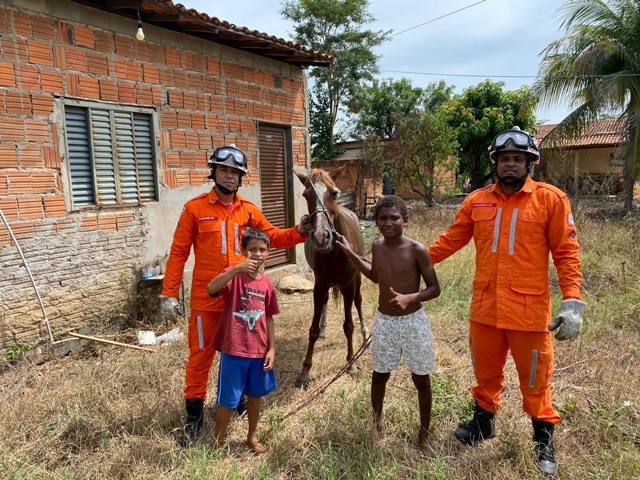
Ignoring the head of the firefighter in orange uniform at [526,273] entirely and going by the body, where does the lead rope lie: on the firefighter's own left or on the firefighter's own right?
on the firefighter's own right

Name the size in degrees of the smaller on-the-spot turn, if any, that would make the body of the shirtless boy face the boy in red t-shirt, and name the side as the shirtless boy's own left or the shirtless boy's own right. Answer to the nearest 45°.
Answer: approximately 90° to the shirtless boy's own right

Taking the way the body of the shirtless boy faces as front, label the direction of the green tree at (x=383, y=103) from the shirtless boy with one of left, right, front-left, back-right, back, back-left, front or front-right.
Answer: back

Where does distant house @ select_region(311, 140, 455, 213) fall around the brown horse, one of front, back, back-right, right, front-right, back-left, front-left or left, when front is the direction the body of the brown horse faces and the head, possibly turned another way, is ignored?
back

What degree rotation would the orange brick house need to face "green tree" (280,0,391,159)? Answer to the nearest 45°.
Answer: approximately 90° to its left

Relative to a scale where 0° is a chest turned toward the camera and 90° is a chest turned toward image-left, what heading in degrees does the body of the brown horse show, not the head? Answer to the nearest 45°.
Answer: approximately 0°

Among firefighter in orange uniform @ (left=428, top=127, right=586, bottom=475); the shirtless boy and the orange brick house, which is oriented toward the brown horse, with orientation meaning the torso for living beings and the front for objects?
the orange brick house

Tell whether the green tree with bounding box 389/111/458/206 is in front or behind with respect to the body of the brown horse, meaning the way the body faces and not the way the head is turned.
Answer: behind

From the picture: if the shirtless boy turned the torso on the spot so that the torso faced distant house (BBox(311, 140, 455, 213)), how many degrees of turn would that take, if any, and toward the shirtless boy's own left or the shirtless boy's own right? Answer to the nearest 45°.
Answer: approximately 180°

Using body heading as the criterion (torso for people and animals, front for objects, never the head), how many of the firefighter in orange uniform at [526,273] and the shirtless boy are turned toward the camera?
2

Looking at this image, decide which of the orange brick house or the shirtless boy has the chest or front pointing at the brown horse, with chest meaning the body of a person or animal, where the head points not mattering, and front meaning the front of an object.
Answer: the orange brick house
